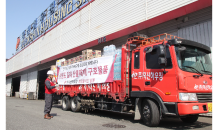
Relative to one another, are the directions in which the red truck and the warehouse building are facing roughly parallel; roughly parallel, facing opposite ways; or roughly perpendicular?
roughly perpendicular

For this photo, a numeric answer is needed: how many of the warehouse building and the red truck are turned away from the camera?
0

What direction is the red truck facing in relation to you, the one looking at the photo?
facing the viewer and to the right of the viewer
